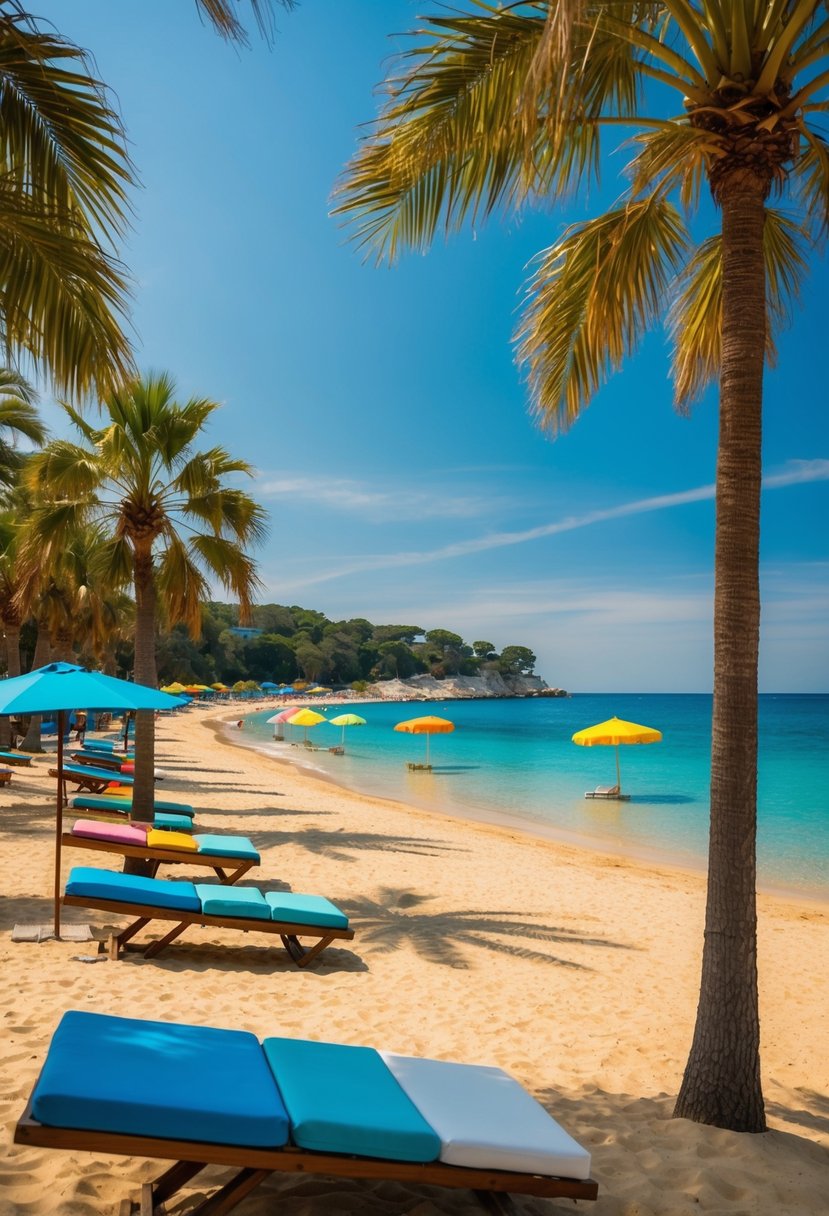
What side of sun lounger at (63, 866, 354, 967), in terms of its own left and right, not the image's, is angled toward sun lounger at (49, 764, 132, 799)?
left

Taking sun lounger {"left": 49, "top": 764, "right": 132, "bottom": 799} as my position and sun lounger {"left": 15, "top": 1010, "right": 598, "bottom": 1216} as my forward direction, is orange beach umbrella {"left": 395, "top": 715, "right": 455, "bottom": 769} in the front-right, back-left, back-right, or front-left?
back-left

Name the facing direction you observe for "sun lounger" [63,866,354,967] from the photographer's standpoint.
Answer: facing to the right of the viewer

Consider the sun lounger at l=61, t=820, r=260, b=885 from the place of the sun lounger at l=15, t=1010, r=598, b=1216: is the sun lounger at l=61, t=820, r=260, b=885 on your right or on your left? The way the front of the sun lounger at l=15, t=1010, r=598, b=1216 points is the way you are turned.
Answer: on your left

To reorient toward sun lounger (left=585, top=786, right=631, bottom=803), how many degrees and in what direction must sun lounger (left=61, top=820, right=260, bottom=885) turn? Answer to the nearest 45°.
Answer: approximately 45° to its left

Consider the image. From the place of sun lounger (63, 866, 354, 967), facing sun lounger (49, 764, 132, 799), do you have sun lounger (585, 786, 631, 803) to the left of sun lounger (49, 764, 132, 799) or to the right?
right

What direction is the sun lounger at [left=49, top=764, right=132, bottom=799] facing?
to the viewer's right
